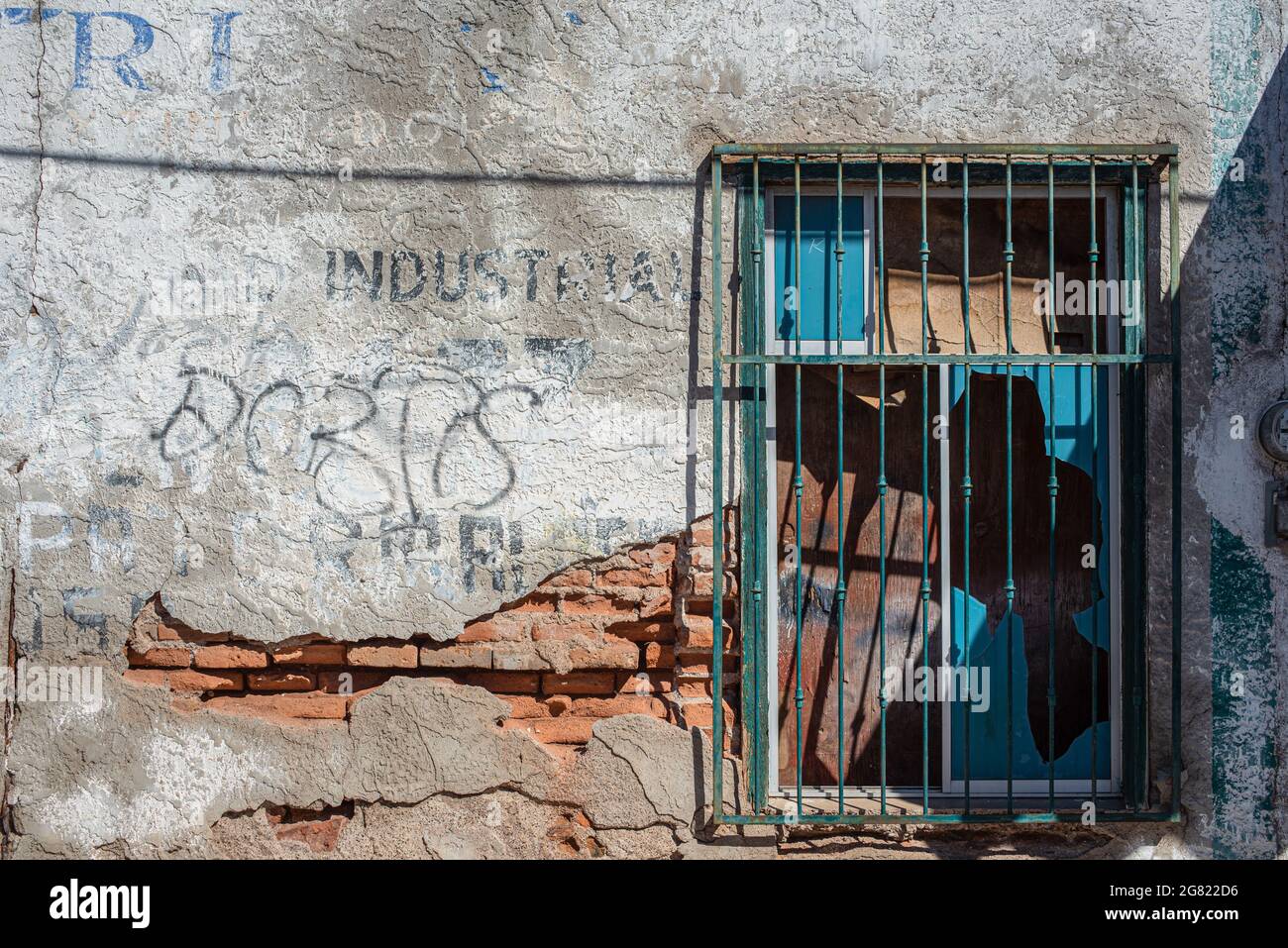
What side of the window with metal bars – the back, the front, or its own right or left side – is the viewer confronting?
front
